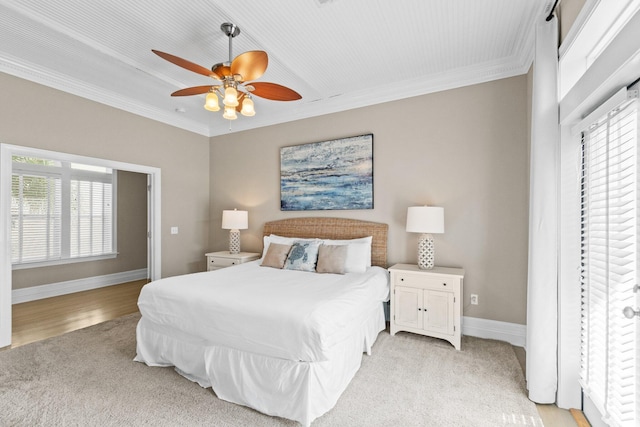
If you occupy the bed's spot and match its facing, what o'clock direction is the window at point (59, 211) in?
The window is roughly at 3 o'clock from the bed.

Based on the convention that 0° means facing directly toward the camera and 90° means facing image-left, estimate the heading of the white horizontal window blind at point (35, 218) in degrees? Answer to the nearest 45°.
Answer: approximately 315°

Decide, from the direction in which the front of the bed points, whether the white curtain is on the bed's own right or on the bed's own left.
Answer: on the bed's own left

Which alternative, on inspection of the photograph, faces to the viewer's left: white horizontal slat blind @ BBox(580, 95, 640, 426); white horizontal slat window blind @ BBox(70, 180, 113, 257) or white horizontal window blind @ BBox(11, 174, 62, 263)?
white horizontal slat blind @ BBox(580, 95, 640, 426)

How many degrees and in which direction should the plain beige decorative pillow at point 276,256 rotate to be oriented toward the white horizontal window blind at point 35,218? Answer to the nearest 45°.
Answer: approximately 90° to its right

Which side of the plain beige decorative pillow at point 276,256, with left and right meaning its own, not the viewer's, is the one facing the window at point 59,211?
right

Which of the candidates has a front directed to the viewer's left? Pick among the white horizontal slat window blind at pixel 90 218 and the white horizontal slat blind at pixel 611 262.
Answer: the white horizontal slat blind at pixel 611 262

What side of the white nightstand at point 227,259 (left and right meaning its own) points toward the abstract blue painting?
left

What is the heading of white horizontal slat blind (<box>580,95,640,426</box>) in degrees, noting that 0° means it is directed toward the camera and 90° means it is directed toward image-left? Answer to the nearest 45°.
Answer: approximately 90°
